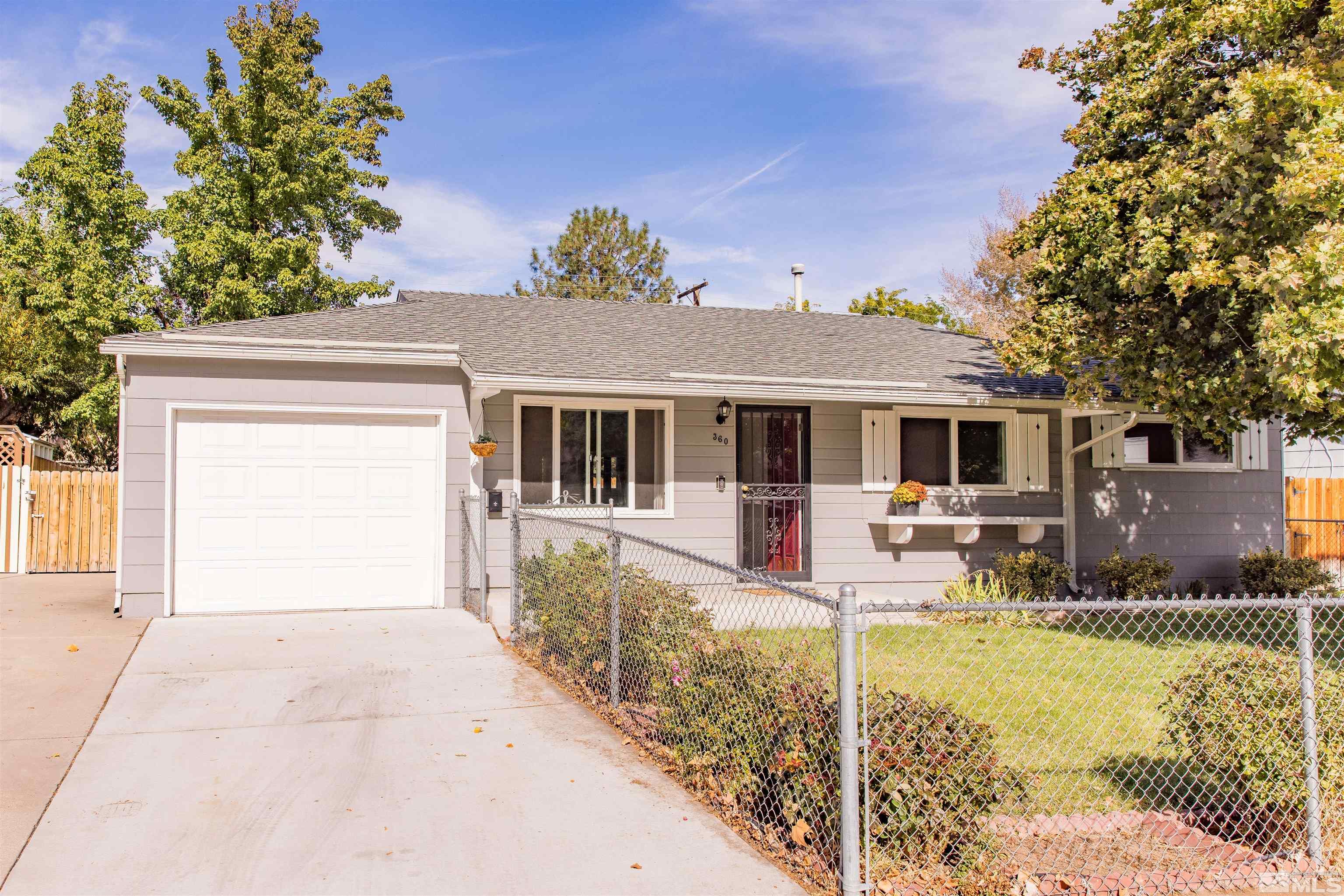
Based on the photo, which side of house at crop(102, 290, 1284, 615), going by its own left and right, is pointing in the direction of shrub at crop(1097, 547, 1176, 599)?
left

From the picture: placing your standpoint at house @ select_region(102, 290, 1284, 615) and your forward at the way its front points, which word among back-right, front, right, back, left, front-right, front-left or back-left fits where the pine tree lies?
back

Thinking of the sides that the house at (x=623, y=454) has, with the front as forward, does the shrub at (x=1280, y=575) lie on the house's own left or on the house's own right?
on the house's own left

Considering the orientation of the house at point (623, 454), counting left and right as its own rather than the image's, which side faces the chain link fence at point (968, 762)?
front

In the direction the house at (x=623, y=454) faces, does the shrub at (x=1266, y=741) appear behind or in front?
in front

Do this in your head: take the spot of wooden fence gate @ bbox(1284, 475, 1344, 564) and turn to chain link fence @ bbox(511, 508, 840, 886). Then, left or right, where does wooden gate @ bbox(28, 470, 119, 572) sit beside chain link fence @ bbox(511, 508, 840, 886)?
right

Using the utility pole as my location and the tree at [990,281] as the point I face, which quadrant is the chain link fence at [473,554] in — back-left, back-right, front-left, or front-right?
back-right

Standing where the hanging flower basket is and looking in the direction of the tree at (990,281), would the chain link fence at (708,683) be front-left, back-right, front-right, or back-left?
back-right

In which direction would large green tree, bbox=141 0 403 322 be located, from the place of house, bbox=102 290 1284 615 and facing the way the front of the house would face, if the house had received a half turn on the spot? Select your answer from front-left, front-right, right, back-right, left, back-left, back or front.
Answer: front-left

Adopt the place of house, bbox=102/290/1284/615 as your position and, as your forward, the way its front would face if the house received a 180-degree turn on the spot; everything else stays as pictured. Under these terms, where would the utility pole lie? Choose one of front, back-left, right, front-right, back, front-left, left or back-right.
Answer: front

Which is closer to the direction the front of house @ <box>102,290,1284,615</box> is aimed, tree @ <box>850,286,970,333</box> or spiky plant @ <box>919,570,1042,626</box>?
the spiky plant

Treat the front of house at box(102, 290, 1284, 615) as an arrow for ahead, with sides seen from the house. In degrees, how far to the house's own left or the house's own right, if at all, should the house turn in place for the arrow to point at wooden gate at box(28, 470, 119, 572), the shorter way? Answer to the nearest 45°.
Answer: approximately 90° to the house's own right

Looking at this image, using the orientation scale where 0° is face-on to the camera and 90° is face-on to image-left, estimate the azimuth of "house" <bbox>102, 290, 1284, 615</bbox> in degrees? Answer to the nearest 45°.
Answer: approximately 0°

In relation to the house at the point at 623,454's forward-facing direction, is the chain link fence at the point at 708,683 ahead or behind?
ahead
